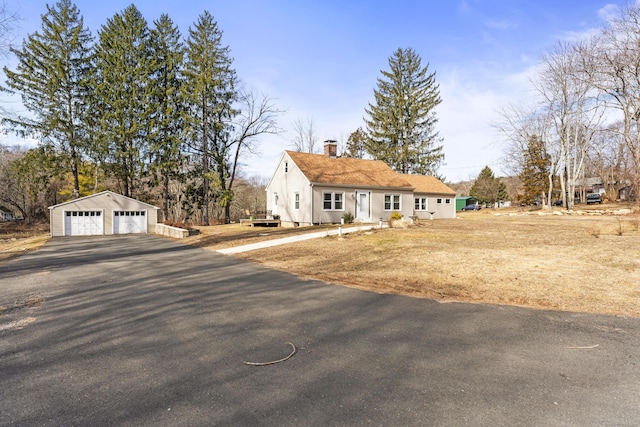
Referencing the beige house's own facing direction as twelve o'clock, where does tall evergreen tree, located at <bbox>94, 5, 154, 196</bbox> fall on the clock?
The tall evergreen tree is roughly at 5 o'clock from the beige house.

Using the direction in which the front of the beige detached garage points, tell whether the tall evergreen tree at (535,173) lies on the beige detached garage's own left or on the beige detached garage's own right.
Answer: on the beige detached garage's own left

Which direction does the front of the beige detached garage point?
toward the camera

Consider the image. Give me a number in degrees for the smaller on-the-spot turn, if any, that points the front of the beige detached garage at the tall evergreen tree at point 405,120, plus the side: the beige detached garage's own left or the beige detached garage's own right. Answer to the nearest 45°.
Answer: approximately 90° to the beige detached garage's own left

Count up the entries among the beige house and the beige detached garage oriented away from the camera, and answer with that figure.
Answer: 0

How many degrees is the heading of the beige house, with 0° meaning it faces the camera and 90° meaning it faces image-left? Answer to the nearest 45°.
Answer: approximately 315°

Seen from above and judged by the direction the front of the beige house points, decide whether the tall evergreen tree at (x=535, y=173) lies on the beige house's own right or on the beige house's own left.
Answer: on the beige house's own left

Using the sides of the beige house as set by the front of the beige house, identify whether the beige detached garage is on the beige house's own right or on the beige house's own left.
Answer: on the beige house's own right

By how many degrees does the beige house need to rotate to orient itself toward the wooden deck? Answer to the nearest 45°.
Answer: approximately 135° to its right
